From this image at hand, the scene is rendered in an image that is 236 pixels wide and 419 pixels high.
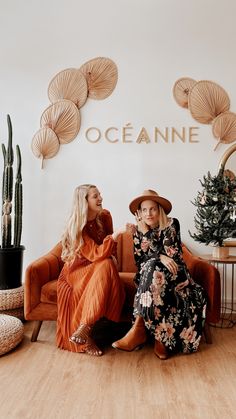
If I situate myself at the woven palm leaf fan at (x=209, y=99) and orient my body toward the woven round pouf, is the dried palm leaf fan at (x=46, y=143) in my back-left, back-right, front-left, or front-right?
front-right

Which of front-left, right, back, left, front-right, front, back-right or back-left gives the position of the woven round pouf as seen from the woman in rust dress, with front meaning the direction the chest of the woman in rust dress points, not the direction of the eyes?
back

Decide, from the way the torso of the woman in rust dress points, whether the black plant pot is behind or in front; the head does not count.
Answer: behind

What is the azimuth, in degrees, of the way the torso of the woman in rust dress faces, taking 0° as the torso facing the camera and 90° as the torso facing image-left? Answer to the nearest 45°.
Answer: approximately 315°

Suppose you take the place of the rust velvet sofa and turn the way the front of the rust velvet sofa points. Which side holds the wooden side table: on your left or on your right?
on your left

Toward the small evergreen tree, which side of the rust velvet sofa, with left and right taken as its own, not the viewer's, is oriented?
left

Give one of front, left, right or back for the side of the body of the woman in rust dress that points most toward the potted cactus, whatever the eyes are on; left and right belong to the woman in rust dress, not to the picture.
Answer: back

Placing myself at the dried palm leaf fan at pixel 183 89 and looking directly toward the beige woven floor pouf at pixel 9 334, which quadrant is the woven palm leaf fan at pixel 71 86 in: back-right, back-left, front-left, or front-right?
front-right

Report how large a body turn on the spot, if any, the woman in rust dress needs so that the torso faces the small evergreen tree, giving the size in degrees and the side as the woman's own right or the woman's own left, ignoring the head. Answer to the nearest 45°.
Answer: approximately 45° to the woman's own left

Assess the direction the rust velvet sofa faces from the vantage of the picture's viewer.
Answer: facing the viewer
